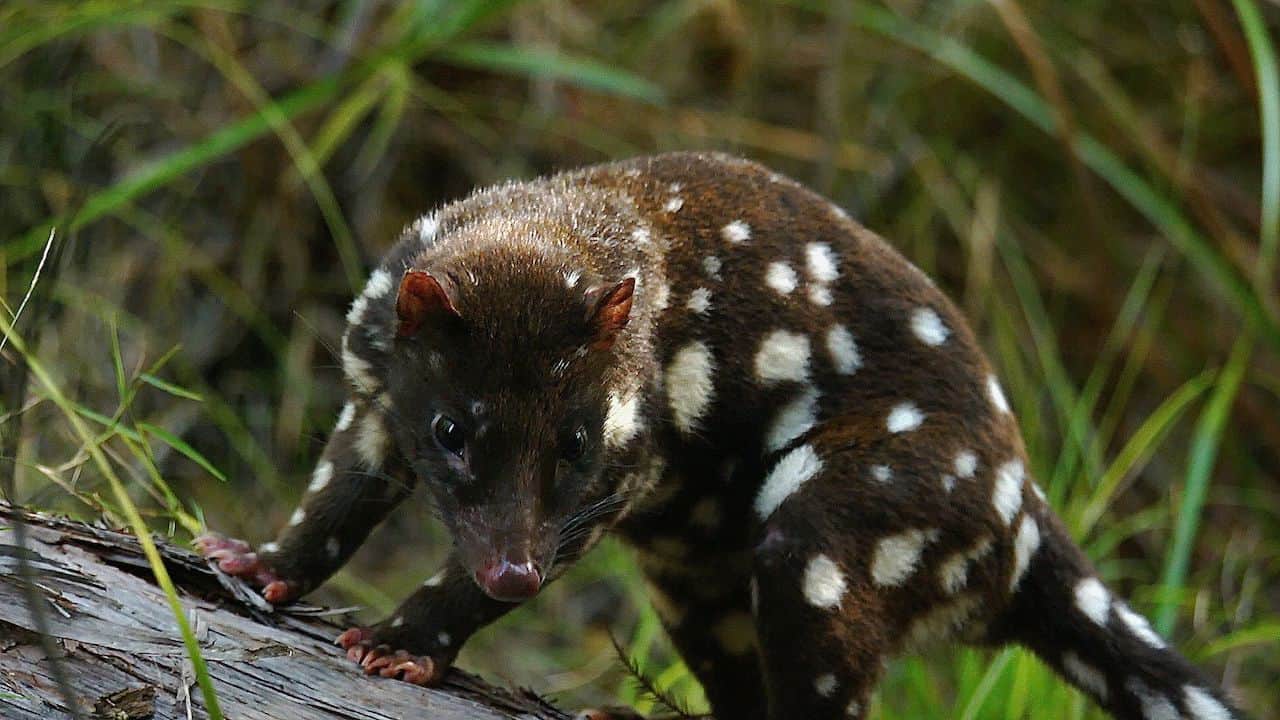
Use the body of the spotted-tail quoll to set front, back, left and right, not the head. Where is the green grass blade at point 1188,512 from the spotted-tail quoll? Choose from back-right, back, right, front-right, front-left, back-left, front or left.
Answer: back

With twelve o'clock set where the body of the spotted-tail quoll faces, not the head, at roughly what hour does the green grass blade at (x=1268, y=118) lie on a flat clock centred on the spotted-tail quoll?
The green grass blade is roughly at 6 o'clock from the spotted-tail quoll.

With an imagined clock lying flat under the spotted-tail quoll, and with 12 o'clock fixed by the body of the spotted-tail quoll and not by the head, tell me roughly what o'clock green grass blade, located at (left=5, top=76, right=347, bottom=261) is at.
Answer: The green grass blade is roughly at 3 o'clock from the spotted-tail quoll.

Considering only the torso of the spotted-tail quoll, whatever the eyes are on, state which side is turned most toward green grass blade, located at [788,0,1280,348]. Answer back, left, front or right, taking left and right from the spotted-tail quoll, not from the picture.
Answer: back

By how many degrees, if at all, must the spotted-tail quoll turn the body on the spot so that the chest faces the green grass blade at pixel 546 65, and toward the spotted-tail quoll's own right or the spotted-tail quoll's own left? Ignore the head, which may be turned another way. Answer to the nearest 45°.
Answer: approximately 135° to the spotted-tail quoll's own right

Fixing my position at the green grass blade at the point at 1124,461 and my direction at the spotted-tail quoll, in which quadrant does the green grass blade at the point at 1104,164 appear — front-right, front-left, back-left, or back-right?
back-right

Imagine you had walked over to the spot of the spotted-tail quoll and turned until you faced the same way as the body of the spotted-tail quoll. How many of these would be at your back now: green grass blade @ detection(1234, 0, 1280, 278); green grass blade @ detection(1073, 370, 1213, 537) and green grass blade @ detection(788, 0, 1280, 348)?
3

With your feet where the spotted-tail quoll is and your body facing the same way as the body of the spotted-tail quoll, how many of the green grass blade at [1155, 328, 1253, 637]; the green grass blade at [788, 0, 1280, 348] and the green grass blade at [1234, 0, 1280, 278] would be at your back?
3

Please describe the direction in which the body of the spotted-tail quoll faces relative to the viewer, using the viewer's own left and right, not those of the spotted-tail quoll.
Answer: facing the viewer and to the left of the viewer

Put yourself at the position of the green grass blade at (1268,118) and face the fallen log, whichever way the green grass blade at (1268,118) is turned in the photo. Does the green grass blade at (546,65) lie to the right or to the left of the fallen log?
right
